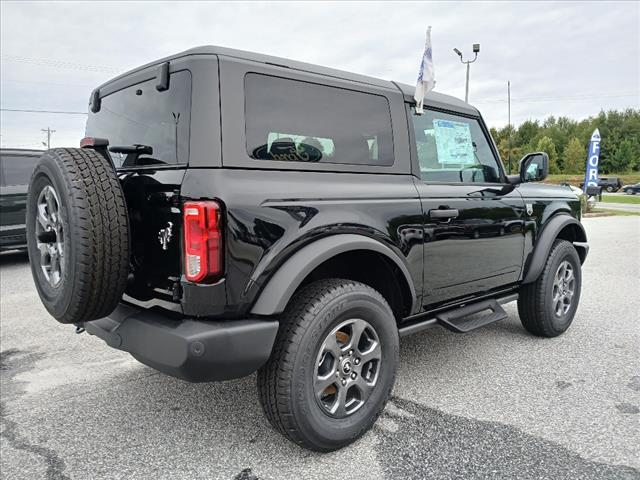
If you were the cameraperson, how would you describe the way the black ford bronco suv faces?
facing away from the viewer and to the right of the viewer

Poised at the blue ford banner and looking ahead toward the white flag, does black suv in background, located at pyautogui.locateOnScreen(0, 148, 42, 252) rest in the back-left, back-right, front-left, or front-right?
front-right

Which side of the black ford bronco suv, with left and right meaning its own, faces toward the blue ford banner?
front

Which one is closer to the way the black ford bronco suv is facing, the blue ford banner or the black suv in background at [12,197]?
the blue ford banner

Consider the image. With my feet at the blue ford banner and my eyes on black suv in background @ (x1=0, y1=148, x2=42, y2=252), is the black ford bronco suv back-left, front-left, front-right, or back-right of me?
front-left

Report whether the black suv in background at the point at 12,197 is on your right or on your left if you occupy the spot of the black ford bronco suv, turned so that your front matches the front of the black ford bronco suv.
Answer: on your left
